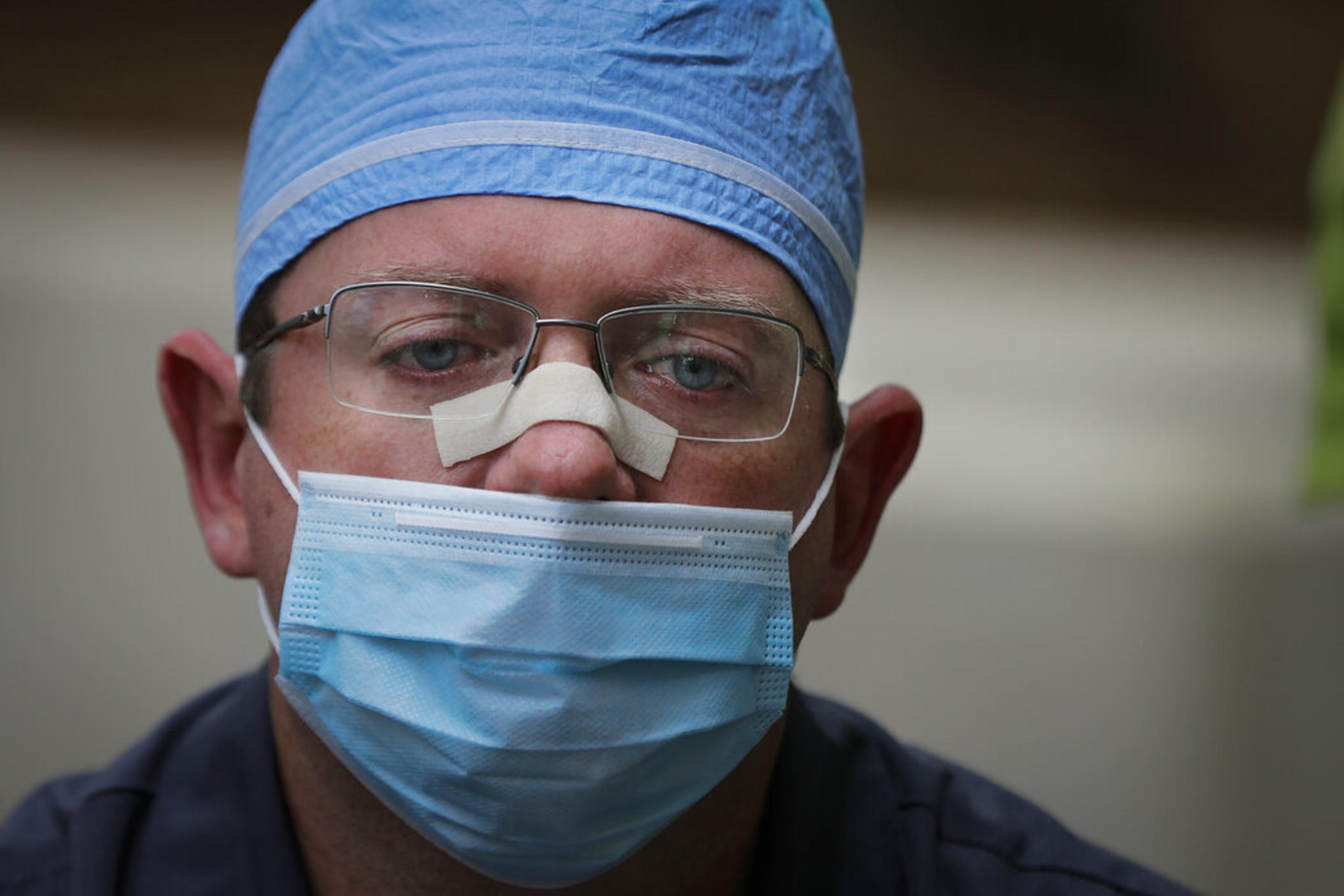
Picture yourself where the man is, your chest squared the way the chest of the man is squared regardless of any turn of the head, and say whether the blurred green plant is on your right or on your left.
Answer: on your left

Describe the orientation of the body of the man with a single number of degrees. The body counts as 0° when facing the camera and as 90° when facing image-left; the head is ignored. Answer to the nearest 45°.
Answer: approximately 0°
